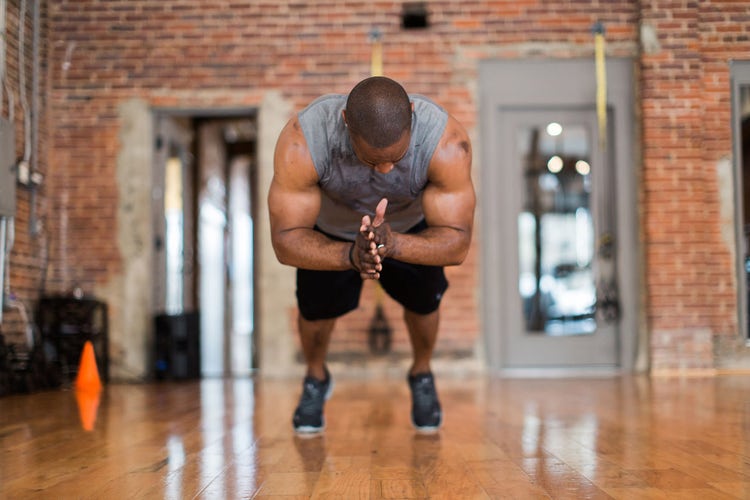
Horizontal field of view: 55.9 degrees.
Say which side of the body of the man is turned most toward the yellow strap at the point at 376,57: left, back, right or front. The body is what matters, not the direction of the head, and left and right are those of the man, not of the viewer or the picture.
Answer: back

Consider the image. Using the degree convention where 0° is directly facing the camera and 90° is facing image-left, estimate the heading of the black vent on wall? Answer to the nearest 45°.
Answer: approximately 0°

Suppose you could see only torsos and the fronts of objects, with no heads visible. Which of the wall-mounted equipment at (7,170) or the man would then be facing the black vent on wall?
the wall-mounted equipment

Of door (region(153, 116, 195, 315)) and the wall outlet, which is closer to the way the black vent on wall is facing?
the wall outlet

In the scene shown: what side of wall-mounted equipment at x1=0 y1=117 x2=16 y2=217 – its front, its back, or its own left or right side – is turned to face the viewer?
right

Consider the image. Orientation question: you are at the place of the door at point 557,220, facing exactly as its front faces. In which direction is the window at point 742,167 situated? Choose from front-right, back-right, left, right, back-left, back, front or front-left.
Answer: left

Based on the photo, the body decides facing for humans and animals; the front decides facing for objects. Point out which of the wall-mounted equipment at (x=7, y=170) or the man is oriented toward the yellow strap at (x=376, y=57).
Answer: the wall-mounted equipment

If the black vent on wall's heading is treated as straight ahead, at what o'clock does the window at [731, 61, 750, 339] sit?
The window is roughly at 9 o'clock from the black vent on wall.

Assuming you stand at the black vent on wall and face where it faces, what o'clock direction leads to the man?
The man is roughly at 12 o'clock from the black vent on wall.

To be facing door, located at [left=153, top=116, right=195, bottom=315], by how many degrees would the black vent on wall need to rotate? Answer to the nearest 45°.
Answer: approximately 90° to its right
